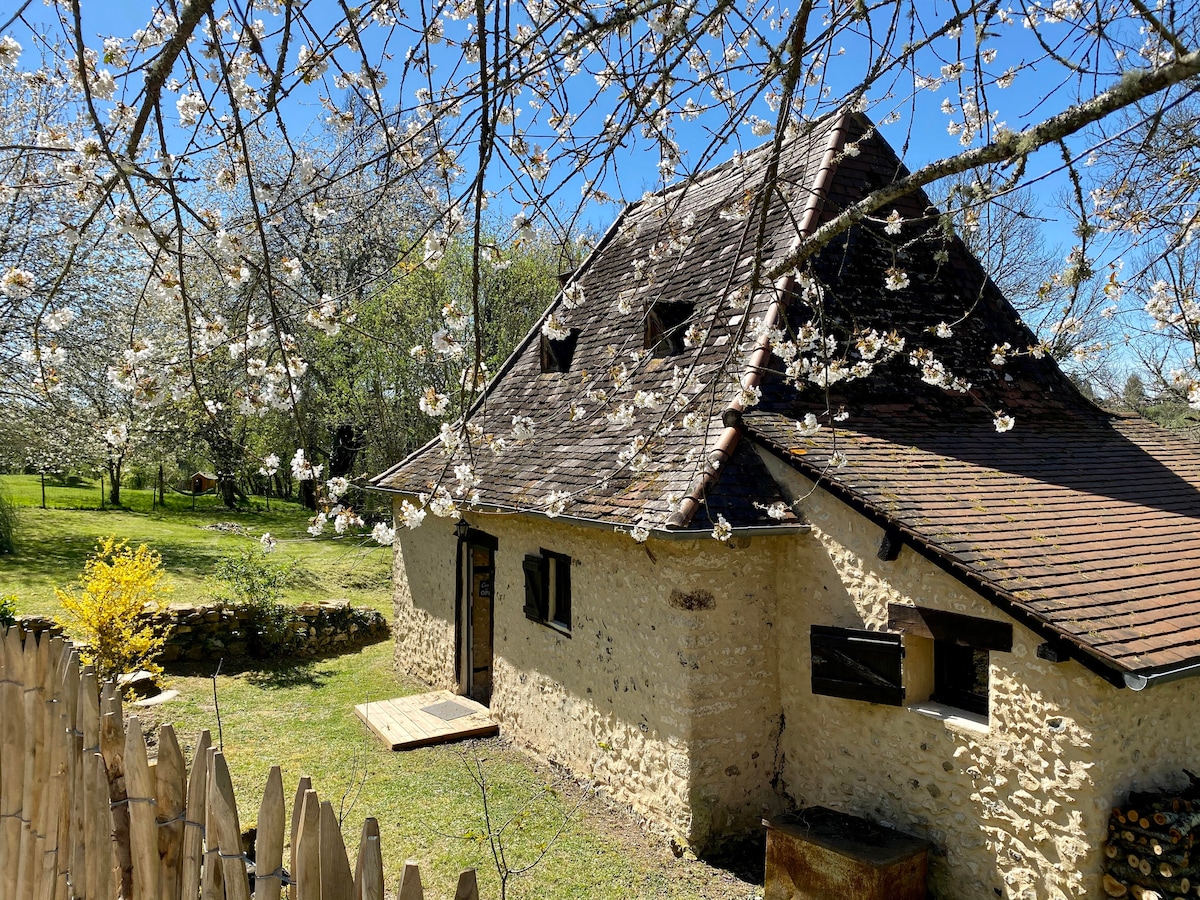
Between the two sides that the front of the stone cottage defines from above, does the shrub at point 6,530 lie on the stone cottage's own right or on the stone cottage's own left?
on the stone cottage's own right

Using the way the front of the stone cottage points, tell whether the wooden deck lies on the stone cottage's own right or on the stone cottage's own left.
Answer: on the stone cottage's own right

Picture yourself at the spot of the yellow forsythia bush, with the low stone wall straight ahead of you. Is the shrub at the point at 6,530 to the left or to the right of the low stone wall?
left

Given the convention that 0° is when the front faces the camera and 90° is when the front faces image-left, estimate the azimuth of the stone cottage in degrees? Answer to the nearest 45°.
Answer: approximately 45°

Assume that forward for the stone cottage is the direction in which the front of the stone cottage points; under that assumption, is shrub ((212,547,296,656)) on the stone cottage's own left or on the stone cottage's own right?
on the stone cottage's own right

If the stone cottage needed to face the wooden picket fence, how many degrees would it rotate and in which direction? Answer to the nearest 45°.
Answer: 0° — it already faces it

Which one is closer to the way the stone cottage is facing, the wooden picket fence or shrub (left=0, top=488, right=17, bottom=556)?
the wooden picket fence
